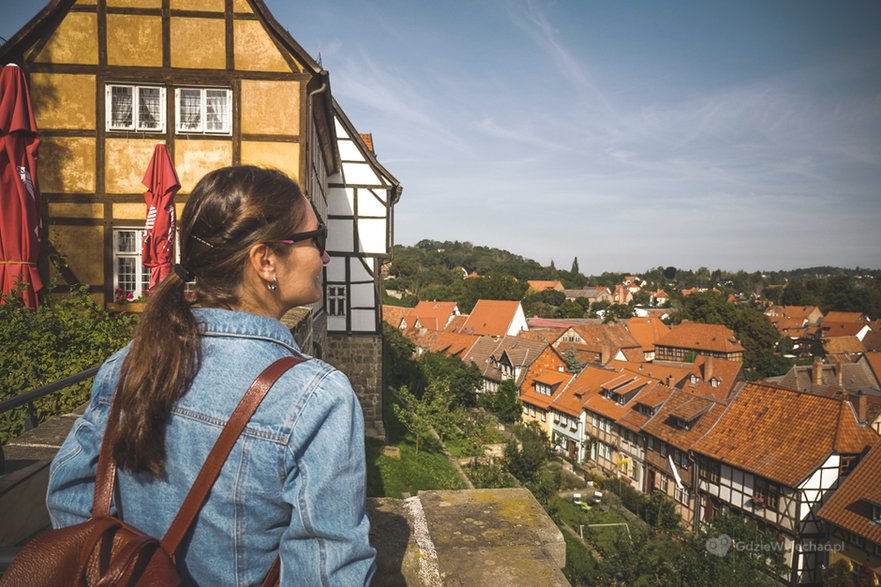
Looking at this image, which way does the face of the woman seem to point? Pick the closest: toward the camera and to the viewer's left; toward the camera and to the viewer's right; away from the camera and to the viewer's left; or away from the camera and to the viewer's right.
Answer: away from the camera and to the viewer's right

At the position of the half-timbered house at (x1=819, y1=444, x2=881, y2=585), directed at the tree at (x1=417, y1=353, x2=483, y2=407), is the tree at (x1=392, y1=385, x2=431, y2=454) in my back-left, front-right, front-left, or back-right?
front-left

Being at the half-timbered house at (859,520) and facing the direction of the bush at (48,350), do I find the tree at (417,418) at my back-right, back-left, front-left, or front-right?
front-right

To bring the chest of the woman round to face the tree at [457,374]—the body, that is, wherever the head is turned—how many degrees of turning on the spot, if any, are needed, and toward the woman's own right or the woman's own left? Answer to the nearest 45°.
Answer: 0° — they already face it

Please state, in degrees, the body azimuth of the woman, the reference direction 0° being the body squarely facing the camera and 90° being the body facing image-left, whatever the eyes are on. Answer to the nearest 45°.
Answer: approximately 225°

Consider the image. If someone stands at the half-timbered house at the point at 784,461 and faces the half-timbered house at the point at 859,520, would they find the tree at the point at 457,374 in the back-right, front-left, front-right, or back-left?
back-right

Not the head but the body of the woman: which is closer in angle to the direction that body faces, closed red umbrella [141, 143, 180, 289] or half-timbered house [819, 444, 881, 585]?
the half-timbered house

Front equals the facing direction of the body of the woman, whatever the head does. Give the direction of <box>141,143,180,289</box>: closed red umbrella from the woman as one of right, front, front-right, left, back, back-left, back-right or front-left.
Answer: front-left

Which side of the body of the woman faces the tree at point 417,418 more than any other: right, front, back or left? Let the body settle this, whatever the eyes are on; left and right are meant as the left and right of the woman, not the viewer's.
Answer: front

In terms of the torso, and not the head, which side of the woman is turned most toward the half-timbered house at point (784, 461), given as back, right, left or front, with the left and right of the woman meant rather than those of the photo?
front

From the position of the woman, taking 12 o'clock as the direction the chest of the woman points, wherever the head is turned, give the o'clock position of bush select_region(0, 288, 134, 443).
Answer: The bush is roughly at 10 o'clock from the woman.

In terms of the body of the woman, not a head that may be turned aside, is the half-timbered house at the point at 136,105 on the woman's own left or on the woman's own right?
on the woman's own left

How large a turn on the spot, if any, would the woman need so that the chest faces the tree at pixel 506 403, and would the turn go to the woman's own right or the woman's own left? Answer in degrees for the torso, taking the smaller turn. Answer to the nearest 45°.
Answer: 0° — they already face it
